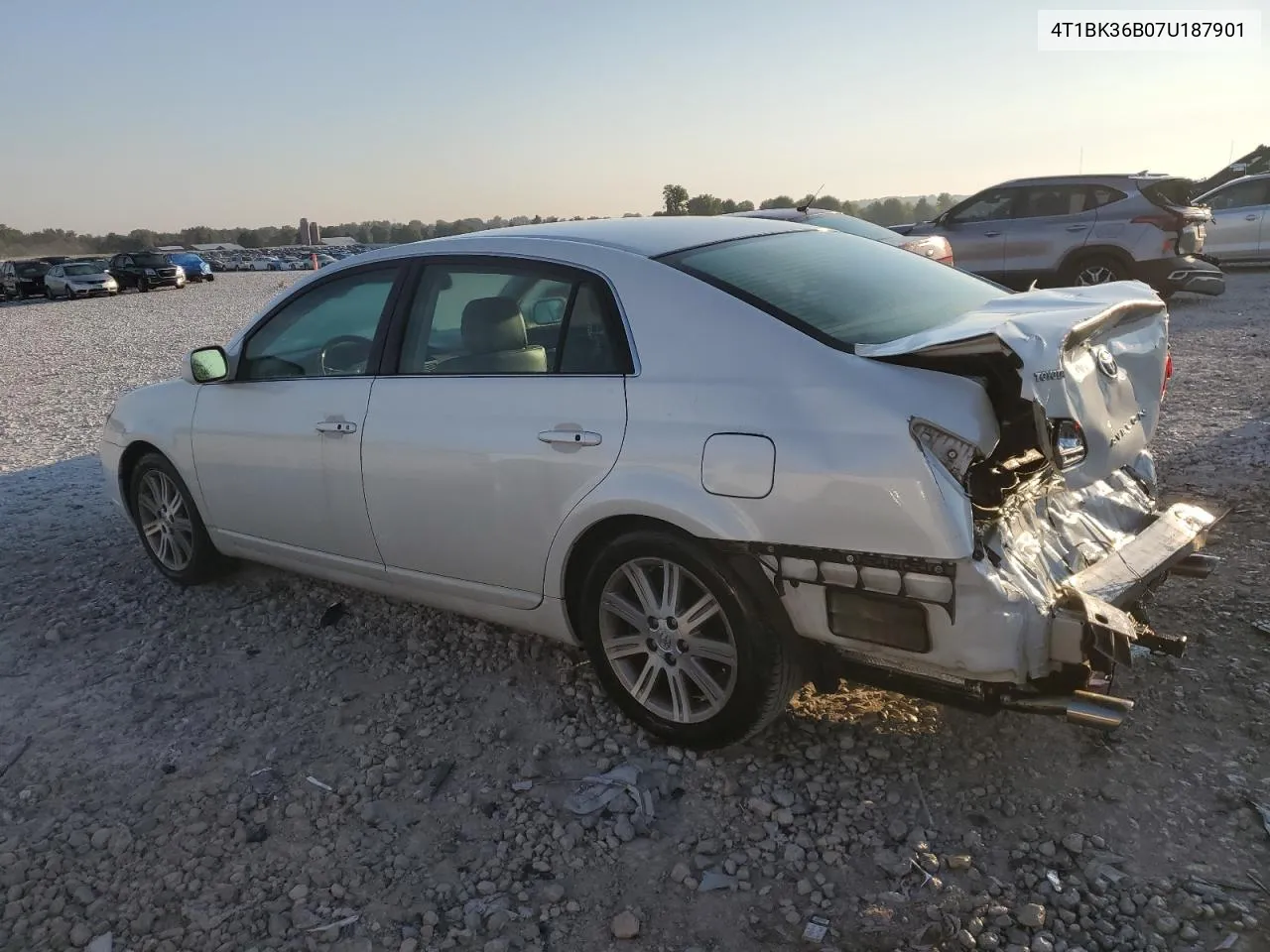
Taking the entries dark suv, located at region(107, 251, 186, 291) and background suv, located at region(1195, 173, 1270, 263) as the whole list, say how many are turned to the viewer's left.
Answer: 1

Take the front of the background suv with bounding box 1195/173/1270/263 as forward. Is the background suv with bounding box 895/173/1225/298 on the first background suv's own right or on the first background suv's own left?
on the first background suv's own left

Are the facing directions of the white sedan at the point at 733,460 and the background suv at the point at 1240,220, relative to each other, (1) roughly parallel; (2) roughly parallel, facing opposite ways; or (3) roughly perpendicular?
roughly parallel

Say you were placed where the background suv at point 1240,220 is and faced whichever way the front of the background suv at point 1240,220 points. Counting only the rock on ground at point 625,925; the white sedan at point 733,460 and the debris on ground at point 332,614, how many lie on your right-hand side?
0

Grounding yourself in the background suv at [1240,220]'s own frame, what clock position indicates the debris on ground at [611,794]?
The debris on ground is roughly at 9 o'clock from the background suv.

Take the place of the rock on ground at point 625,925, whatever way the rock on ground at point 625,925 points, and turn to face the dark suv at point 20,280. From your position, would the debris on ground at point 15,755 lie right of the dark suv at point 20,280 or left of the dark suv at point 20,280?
left

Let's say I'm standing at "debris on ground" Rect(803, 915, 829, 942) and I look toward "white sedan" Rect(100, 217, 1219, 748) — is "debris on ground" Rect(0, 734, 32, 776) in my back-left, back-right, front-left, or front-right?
front-left

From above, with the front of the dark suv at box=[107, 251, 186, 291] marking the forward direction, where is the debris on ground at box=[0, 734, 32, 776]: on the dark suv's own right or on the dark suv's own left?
on the dark suv's own right

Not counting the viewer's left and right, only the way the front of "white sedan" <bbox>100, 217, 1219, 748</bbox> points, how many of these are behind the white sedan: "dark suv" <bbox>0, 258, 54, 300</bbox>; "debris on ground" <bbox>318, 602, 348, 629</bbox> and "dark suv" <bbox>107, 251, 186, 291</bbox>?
0

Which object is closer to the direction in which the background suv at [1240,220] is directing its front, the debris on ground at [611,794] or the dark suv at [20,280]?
the dark suv

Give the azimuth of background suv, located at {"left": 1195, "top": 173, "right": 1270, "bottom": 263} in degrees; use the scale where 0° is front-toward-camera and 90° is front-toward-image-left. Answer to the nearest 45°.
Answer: approximately 90°

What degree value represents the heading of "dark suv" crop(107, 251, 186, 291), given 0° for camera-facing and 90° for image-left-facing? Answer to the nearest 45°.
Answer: approximately 315°
